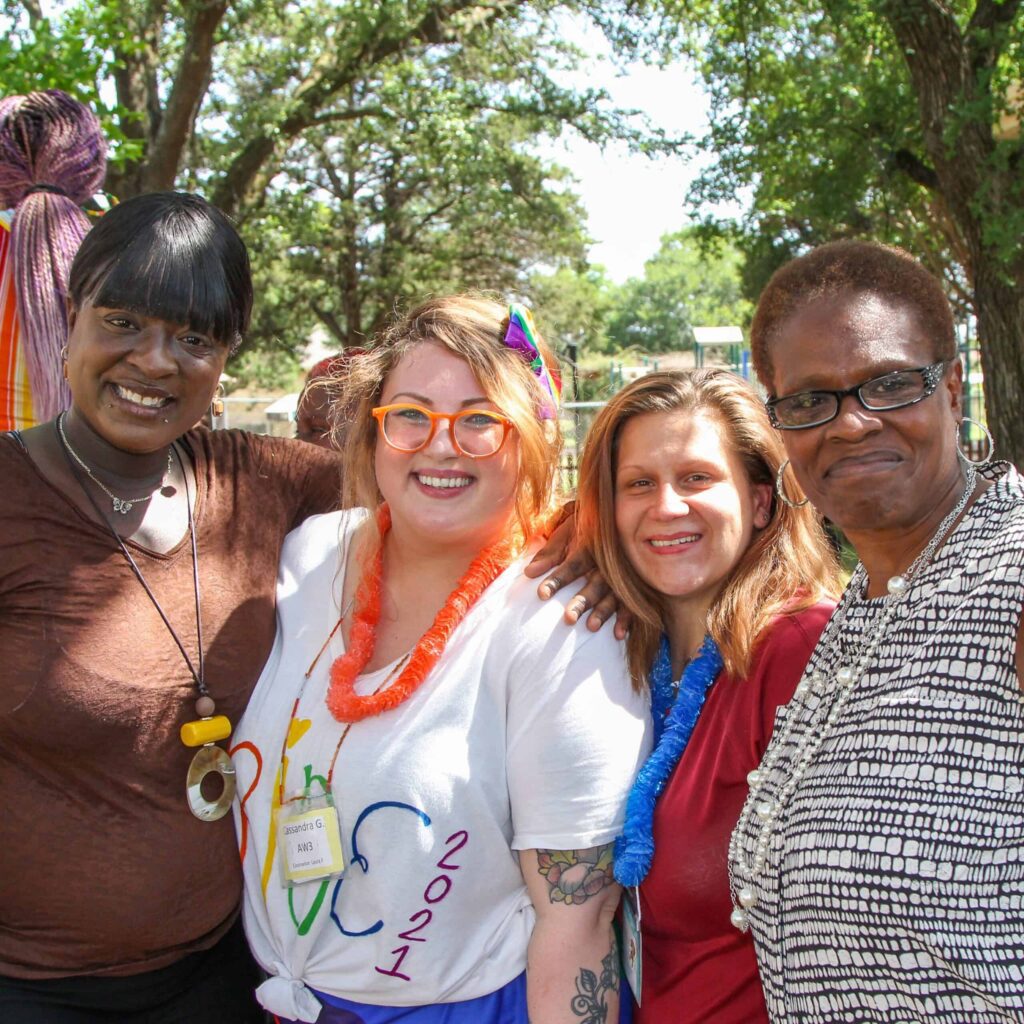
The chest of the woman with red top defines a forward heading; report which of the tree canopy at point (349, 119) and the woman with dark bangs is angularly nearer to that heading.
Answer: the woman with dark bangs

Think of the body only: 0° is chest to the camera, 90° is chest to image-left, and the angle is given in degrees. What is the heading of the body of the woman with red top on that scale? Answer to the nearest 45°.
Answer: approximately 45°

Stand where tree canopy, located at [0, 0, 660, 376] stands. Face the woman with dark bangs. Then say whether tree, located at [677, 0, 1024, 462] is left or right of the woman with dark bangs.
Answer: left

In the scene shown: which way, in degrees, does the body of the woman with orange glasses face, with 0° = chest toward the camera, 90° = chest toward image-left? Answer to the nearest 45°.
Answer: approximately 45°

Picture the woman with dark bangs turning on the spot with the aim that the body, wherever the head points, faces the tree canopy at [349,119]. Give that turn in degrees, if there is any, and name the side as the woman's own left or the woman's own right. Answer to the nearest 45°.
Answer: approximately 135° to the woman's own left

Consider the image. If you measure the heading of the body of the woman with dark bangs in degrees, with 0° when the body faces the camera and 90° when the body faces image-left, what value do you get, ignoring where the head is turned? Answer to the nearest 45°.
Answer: approximately 315°

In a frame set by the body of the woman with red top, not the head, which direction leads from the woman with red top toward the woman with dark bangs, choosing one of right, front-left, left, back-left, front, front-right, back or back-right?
front-right

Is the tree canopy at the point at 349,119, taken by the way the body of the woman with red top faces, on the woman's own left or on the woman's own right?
on the woman's own right
